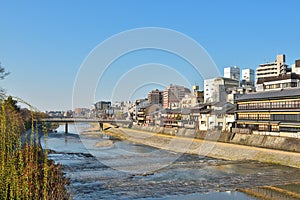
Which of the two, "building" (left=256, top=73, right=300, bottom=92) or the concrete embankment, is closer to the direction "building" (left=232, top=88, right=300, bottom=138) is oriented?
the concrete embankment

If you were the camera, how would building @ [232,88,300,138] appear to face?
facing the viewer and to the left of the viewer

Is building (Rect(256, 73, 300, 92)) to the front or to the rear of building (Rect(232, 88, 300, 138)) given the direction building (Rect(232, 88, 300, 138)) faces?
to the rear
